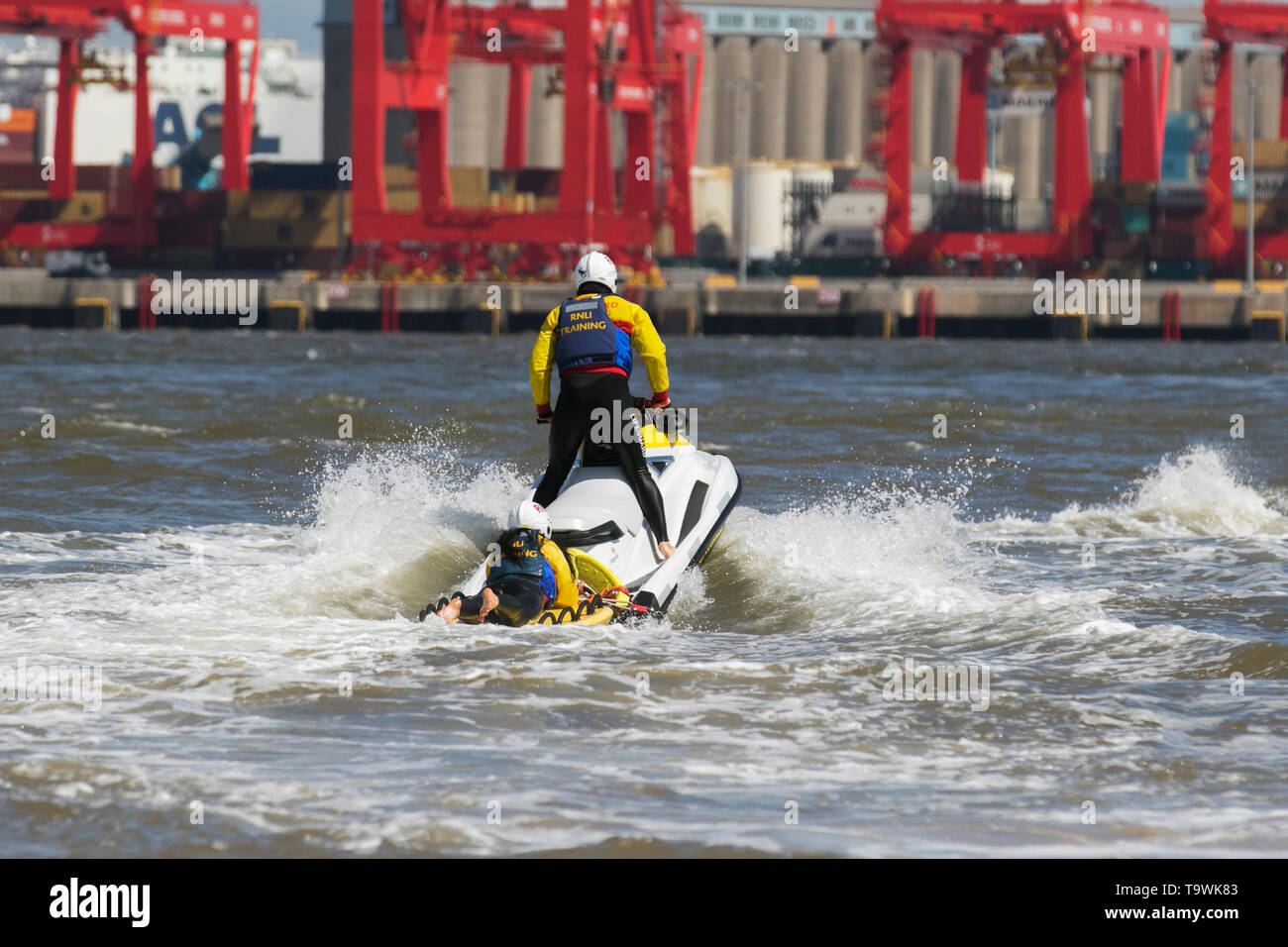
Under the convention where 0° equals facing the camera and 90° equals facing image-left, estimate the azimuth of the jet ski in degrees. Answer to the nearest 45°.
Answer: approximately 225°
